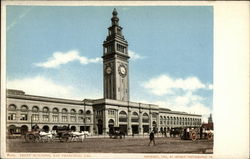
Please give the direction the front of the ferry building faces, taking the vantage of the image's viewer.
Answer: facing the viewer and to the right of the viewer

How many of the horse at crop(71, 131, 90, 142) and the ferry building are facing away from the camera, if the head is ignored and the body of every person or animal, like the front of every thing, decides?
0

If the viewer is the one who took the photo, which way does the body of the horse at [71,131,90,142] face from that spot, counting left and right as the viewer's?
facing to the right of the viewer
